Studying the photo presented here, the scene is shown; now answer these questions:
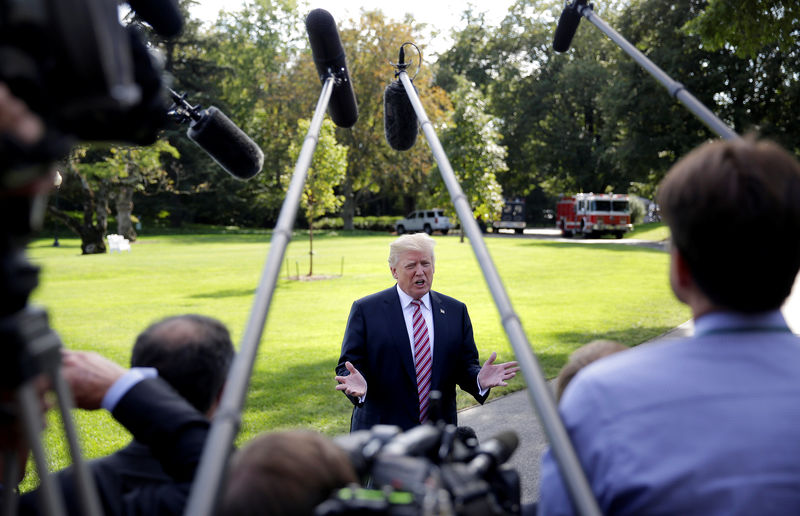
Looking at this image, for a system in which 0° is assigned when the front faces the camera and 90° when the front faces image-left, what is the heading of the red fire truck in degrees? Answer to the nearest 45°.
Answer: approximately 315°

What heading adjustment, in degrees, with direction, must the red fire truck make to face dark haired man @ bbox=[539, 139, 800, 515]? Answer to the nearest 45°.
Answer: approximately 45° to its right

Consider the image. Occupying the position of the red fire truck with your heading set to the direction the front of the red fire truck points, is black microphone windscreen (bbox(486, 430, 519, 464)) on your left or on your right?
on your right

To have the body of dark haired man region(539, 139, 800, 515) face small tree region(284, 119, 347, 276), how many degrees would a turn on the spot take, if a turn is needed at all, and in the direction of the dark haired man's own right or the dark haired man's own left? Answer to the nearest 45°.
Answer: approximately 45° to the dark haired man's own left

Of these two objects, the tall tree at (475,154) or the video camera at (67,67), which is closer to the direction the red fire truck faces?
the video camera

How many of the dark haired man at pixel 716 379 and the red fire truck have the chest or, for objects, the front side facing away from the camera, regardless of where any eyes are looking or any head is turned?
1

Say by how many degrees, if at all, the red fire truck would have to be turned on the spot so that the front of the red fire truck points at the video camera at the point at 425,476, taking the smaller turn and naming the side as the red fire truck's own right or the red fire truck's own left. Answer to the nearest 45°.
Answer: approximately 45° to the red fire truck's own right

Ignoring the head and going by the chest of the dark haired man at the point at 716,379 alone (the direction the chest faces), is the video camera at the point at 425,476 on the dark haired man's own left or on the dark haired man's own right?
on the dark haired man's own left

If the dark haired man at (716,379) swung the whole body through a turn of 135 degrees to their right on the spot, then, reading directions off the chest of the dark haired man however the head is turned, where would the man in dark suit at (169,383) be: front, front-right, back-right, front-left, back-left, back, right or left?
back-right

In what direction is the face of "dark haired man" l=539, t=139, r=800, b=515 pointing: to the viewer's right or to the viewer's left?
to the viewer's left

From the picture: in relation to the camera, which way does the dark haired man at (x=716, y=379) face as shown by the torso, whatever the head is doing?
away from the camera

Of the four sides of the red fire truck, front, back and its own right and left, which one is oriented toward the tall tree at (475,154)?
right

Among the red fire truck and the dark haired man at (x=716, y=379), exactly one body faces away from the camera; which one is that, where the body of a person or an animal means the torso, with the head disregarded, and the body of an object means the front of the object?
the dark haired man

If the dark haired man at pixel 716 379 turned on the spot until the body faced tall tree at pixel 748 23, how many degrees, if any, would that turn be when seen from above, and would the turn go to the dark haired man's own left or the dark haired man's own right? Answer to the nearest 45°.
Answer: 0° — they already face it
